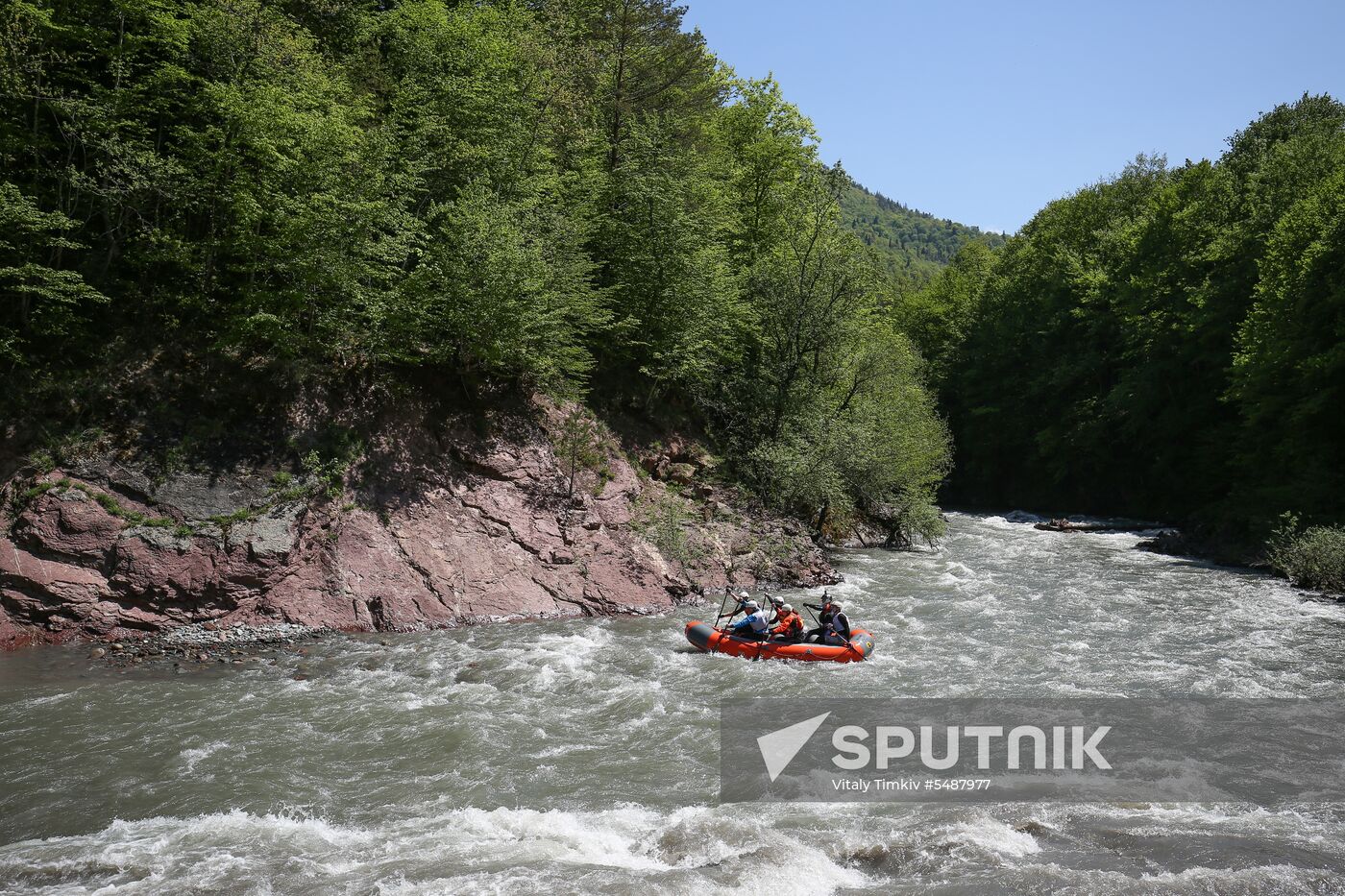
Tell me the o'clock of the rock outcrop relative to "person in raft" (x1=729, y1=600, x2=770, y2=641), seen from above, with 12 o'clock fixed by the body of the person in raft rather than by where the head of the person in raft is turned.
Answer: The rock outcrop is roughly at 12 o'clock from the person in raft.

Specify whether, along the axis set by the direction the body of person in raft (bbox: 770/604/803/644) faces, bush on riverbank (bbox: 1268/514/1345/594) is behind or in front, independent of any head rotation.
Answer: behind

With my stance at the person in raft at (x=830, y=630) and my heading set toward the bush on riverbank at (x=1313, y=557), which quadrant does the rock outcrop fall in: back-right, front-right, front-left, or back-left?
back-left

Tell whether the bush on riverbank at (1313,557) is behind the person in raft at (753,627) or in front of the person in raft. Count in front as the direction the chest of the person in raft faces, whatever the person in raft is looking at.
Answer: behind

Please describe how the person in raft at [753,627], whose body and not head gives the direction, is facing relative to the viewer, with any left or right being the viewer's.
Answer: facing to the left of the viewer

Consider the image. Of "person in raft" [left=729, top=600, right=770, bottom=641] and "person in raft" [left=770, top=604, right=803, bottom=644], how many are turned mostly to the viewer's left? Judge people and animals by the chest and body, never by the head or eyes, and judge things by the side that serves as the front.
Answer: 2

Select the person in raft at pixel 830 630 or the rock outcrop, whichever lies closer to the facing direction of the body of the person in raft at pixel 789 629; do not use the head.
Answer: the rock outcrop

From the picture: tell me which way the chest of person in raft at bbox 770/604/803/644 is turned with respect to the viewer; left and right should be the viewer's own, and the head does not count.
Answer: facing to the left of the viewer

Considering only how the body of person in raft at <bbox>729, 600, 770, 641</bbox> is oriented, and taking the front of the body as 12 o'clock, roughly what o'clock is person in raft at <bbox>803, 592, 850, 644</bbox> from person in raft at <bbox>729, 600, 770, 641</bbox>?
person in raft at <bbox>803, 592, 850, 644</bbox> is roughly at 6 o'clock from person in raft at <bbox>729, 600, 770, 641</bbox>.
